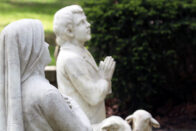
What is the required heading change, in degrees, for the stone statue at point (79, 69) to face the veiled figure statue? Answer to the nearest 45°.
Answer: approximately 90° to its right

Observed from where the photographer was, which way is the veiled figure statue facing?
facing away from the viewer and to the right of the viewer

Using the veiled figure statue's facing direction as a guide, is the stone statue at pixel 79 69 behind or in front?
in front

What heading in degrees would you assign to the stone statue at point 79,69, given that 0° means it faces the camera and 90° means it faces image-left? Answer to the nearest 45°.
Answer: approximately 270°
